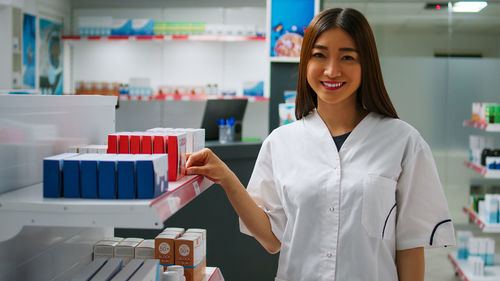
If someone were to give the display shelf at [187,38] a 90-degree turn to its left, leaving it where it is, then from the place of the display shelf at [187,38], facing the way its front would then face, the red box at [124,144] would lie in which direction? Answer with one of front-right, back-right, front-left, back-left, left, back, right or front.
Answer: right

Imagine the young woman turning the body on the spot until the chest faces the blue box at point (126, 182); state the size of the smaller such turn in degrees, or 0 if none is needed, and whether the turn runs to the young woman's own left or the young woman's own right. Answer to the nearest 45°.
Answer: approximately 45° to the young woman's own right

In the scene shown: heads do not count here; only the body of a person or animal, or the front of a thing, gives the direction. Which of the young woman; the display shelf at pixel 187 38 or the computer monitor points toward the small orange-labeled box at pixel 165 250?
the display shelf

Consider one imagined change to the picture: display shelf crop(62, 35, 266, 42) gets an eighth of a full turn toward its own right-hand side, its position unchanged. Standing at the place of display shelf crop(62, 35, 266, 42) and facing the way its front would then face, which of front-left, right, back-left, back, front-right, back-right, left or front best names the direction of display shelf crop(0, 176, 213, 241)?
front-left

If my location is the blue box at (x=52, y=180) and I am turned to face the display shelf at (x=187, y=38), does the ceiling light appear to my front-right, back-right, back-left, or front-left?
front-right

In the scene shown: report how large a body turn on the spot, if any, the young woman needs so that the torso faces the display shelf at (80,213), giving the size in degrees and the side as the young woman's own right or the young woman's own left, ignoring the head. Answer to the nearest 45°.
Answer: approximately 45° to the young woman's own right

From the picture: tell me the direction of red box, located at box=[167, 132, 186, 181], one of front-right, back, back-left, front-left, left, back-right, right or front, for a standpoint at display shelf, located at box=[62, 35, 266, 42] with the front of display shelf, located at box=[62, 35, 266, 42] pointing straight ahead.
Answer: front

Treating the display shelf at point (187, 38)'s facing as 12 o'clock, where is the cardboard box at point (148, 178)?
The cardboard box is roughly at 12 o'clock from the display shelf.

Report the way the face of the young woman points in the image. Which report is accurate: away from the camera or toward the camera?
toward the camera

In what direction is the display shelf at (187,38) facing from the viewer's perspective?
toward the camera

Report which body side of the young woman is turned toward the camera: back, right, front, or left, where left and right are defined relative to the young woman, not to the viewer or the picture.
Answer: front

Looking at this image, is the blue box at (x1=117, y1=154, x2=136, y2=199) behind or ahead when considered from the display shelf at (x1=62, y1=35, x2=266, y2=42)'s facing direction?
ahead

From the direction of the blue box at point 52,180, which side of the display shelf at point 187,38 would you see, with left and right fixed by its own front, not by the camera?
front
